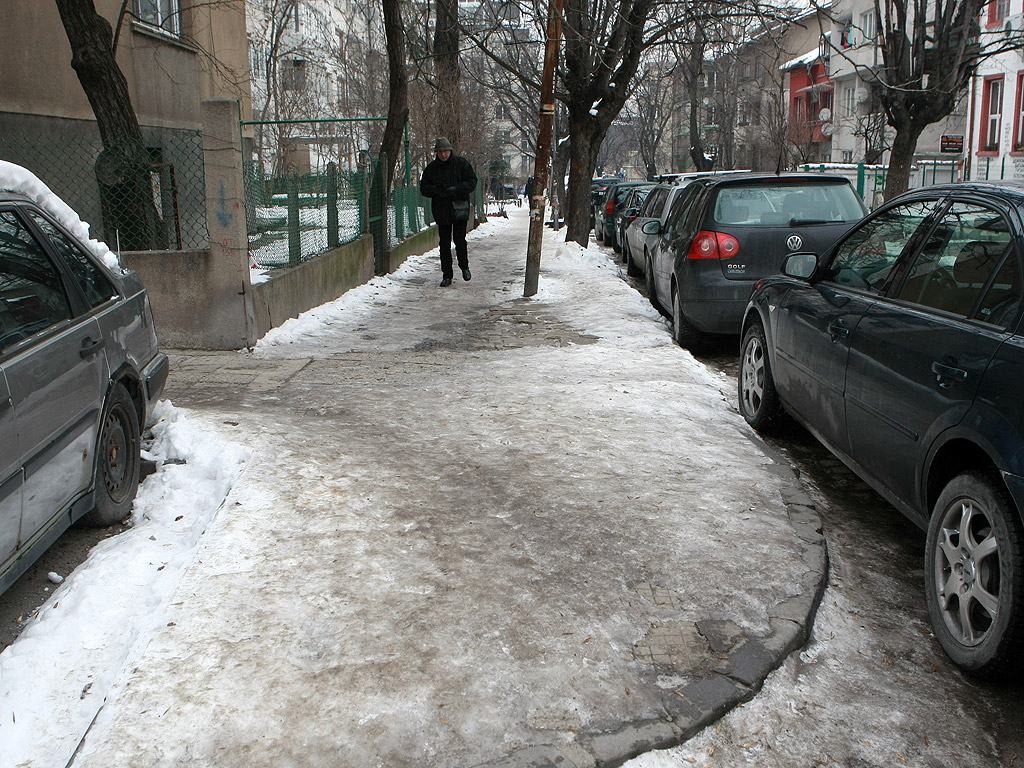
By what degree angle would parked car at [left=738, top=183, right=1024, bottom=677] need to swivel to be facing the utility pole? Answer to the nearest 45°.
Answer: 0° — it already faces it

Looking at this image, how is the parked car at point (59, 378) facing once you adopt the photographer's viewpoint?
facing the viewer and to the left of the viewer

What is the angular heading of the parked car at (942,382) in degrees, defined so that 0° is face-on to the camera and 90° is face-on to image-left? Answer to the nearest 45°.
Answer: approximately 135°

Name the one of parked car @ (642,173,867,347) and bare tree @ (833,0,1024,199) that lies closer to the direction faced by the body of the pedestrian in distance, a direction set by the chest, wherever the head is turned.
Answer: the parked car

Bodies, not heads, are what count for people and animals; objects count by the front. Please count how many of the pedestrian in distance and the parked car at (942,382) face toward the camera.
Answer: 1

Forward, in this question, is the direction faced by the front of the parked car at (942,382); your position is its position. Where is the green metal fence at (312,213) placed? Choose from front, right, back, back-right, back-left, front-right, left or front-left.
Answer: front

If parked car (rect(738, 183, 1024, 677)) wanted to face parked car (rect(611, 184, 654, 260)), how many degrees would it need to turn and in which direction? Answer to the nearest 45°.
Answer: approximately 45° to its right

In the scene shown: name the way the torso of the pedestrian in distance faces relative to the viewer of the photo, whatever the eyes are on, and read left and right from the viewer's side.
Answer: facing the viewer
